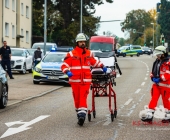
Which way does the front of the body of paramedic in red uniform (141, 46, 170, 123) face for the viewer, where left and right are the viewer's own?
facing the viewer and to the left of the viewer

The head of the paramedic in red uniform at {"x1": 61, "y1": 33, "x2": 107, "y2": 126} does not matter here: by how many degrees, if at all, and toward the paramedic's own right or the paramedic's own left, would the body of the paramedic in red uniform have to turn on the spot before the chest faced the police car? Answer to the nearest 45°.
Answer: approximately 180°

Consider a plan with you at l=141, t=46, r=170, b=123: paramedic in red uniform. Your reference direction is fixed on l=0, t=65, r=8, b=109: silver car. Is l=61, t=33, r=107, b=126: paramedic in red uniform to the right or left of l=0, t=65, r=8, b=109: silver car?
left

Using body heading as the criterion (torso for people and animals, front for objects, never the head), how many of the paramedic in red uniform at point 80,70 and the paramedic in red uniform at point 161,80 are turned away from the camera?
0

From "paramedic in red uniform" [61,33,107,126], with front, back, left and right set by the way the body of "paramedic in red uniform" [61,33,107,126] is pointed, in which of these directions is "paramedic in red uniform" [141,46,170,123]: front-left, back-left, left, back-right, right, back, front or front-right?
left

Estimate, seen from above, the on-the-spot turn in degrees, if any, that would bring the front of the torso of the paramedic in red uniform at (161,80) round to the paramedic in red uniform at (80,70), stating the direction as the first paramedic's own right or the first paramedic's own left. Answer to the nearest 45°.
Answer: approximately 45° to the first paramedic's own right

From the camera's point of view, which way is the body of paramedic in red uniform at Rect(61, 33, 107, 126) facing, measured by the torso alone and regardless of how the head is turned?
toward the camera

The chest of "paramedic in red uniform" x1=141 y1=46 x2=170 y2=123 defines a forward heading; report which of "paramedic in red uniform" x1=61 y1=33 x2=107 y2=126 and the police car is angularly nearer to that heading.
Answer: the paramedic in red uniform
